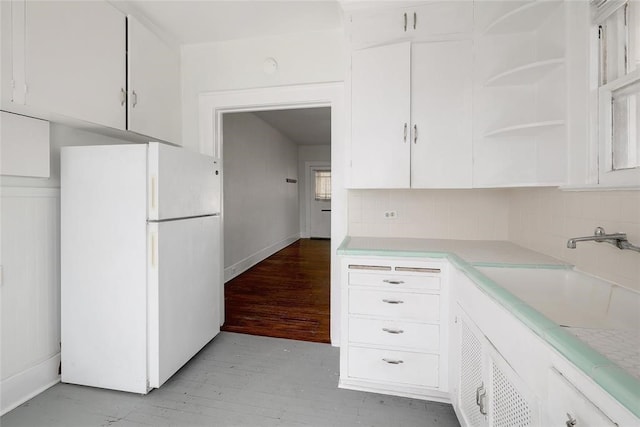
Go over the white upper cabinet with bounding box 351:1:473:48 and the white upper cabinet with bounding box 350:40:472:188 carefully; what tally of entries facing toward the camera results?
2

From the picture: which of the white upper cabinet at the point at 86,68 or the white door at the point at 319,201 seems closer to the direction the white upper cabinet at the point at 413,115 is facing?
the white upper cabinet

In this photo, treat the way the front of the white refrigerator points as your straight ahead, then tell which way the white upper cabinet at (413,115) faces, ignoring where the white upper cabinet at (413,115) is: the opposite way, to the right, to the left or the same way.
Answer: to the right

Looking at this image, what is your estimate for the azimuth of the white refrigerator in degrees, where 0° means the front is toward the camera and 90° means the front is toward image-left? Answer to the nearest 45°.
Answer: approximately 315°

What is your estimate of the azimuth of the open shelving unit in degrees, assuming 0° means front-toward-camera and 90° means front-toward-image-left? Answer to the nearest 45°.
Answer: approximately 45°

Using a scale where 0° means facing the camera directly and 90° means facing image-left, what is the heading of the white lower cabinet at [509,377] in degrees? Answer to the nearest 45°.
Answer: approximately 45°

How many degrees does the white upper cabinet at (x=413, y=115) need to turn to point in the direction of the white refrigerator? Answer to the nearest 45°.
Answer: approximately 90° to its right
